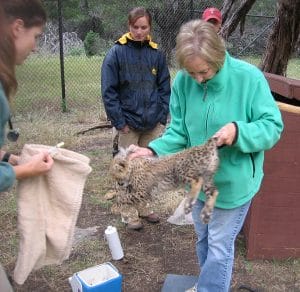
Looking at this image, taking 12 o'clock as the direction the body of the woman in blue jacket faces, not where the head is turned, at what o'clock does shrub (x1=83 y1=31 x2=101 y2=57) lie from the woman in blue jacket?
The shrub is roughly at 6 o'clock from the woman in blue jacket.

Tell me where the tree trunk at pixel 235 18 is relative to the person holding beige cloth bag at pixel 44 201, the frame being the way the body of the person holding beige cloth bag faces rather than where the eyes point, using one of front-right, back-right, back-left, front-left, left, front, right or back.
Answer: front-left

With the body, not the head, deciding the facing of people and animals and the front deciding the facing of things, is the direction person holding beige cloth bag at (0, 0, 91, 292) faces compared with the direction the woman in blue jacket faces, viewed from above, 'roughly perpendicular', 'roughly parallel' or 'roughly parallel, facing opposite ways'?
roughly perpendicular

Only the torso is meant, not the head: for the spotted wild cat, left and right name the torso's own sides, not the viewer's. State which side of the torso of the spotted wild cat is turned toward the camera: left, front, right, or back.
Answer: left

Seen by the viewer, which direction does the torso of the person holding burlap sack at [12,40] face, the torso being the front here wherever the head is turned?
to the viewer's right

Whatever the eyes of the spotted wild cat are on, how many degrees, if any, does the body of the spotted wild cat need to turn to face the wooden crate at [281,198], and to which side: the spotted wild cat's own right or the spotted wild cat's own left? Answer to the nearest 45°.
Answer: approximately 135° to the spotted wild cat's own right

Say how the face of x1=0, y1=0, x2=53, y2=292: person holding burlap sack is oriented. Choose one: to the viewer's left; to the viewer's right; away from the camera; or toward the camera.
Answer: to the viewer's right

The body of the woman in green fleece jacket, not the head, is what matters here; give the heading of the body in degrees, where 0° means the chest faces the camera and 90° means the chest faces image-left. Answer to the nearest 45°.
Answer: approximately 45°

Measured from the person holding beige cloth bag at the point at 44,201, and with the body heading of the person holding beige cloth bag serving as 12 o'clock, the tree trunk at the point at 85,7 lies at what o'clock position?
The tree trunk is roughly at 9 o'clock from the person holding beige cloth bag.

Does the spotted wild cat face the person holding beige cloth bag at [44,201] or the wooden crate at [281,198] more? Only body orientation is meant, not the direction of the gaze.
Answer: the person holding beige cloth bag

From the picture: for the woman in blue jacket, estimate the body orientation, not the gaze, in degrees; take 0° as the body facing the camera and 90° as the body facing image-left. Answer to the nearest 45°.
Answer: approximately 0°

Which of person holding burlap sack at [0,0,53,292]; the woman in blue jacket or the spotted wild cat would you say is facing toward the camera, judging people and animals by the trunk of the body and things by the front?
the woman in blue jacket

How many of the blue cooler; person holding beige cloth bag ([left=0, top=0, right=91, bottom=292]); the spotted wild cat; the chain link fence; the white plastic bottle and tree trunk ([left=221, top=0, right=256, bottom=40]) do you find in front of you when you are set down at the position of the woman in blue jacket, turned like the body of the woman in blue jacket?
4
